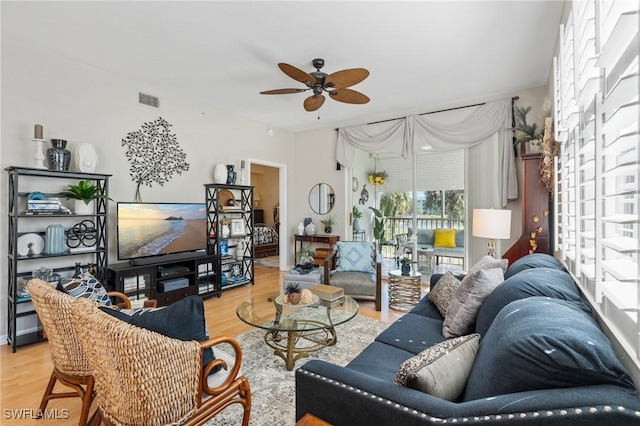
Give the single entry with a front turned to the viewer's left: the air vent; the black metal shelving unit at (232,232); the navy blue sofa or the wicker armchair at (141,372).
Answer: the navy blue sofa

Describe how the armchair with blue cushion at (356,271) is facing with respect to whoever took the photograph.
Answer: facing the viewer and to the left of the viewer

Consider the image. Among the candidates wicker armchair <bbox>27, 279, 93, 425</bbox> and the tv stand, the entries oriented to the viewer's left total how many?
0

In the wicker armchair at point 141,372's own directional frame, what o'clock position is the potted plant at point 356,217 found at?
The potted plant is roughly at 12 o'clock from the wicker armchair.

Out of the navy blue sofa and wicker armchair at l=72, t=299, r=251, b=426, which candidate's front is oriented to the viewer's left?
the navy blue sofa

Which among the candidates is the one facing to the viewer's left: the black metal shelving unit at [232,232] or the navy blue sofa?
the navy blue sofa

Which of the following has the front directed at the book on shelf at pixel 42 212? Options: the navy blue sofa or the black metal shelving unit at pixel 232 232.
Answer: the navy blue sofa

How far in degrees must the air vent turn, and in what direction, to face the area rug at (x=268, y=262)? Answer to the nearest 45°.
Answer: approximately 90° to its left

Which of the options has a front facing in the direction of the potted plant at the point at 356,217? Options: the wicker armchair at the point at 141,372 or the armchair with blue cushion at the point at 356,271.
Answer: the wicker armchair

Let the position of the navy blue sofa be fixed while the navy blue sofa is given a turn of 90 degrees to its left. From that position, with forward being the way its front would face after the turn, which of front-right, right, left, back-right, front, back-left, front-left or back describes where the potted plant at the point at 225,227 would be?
back-right

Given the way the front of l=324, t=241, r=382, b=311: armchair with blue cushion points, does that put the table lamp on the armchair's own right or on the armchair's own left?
on the armchair's own left

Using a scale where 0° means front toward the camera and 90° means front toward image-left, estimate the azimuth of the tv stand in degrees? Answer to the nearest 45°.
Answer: approximately 315°

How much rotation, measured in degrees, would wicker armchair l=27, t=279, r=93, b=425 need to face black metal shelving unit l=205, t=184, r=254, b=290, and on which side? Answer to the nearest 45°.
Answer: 0° — it already faces it
